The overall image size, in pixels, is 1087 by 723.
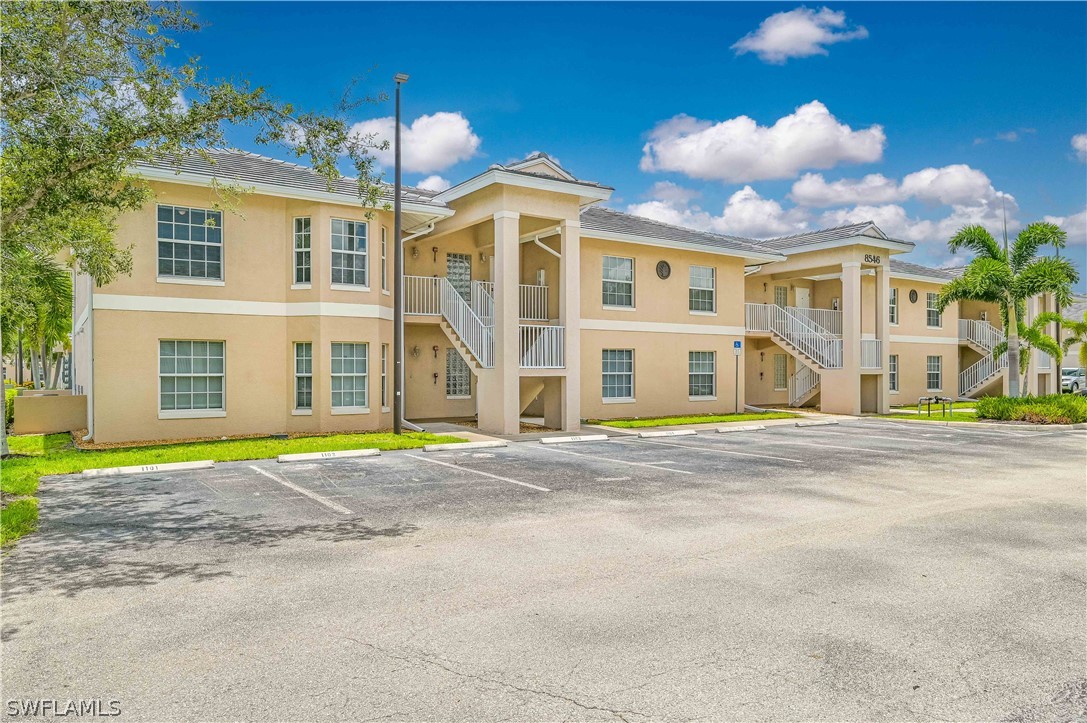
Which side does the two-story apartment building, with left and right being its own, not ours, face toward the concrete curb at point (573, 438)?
front

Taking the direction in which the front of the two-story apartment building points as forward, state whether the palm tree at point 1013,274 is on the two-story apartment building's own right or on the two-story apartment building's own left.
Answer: on the two-story apartment building's own left

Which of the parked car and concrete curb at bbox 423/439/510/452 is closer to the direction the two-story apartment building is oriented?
the concrete curb

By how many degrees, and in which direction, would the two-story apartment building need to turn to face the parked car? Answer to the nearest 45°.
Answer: approximately 90° to its left

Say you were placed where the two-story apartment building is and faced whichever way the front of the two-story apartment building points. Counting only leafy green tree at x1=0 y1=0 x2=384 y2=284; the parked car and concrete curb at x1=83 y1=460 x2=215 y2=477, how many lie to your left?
1

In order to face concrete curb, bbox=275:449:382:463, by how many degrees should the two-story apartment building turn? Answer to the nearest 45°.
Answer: approximately 45° to its right

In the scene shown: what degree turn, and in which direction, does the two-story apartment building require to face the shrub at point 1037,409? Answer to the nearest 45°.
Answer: approximately 45° to its left

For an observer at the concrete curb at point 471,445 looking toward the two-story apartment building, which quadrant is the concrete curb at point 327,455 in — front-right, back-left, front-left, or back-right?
back-left
